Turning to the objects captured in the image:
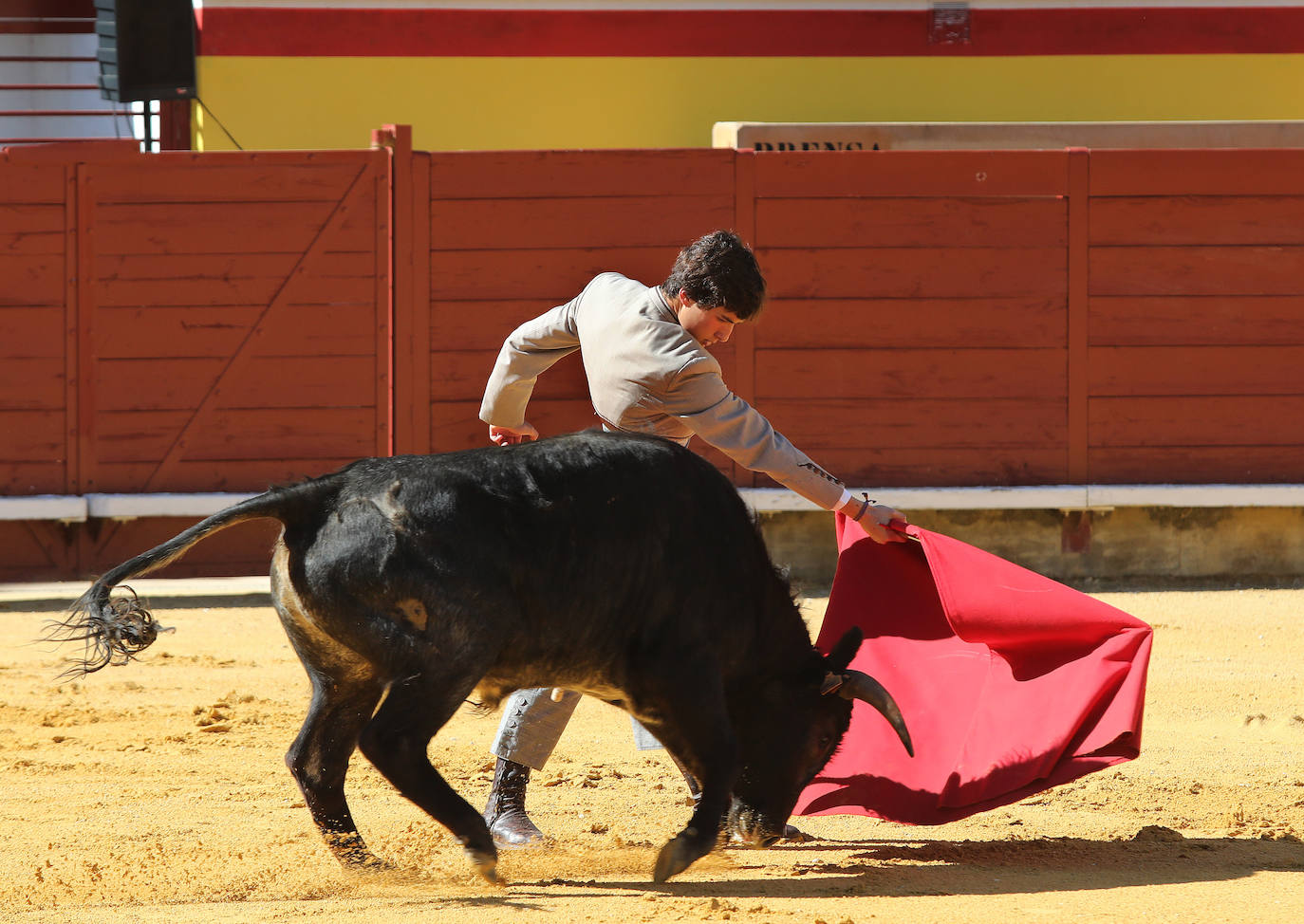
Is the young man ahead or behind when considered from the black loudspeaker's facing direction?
ahead

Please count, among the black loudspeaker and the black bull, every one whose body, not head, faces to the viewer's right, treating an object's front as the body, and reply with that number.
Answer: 1

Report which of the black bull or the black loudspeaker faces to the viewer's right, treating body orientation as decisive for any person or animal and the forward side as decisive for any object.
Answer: the black bull

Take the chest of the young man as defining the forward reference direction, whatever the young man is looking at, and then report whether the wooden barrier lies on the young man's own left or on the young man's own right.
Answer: on the young man's own left

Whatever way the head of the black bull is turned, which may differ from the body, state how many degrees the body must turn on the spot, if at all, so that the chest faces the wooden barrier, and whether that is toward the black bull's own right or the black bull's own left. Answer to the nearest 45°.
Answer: approximately 90° to the black bull's own left

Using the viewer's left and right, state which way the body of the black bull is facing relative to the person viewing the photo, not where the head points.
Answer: facing to the right of the viewer

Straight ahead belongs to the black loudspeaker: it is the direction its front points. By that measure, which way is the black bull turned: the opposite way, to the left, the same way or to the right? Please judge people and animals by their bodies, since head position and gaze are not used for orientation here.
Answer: to the left

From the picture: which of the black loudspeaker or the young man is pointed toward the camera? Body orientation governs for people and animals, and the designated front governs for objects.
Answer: the black loudspeaker

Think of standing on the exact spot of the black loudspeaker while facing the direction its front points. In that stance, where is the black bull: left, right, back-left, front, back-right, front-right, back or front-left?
front

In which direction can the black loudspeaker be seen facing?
toward the camera

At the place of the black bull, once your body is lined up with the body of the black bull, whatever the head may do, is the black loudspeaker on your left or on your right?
on your left
